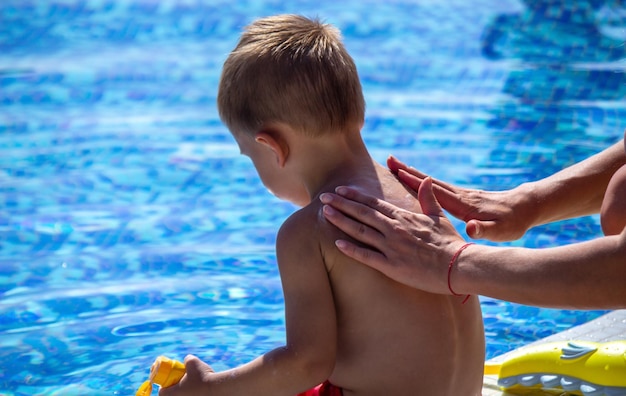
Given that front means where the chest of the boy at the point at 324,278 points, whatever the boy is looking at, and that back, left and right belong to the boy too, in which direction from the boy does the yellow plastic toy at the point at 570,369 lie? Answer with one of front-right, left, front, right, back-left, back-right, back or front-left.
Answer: right

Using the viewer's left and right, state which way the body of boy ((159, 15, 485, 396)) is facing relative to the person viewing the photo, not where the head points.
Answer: facing away from the viewer and to the left of the viewer
